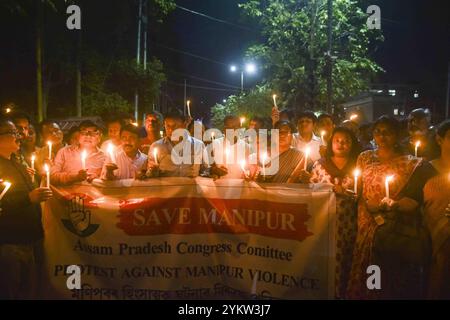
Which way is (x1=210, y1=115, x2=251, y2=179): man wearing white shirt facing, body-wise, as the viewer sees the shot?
toward the camera

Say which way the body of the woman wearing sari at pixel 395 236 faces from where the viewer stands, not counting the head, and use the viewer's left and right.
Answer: facing the viewer

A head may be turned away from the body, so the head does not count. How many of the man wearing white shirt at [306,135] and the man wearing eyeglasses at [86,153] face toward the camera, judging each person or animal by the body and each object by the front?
2

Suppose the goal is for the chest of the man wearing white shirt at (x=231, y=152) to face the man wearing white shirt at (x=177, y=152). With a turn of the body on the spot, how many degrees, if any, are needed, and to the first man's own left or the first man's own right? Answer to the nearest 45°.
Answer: approximately 45° to the first man's own right

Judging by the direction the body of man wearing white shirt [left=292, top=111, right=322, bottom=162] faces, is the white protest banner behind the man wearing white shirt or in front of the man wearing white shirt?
in front

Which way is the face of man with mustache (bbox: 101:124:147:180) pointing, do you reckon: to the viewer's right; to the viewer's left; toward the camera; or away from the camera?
toward the camera

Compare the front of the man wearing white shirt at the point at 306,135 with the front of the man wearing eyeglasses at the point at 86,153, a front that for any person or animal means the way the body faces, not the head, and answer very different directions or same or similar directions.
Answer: same or similar directions

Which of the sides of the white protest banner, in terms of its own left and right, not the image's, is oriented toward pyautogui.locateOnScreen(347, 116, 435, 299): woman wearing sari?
left

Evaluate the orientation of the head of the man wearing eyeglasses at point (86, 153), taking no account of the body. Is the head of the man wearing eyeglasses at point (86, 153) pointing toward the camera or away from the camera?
toward the camera

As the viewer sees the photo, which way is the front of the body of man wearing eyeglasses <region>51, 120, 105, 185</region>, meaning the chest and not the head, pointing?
toward the camera

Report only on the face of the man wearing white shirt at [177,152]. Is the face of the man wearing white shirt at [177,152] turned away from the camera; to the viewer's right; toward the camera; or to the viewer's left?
toward the camera
